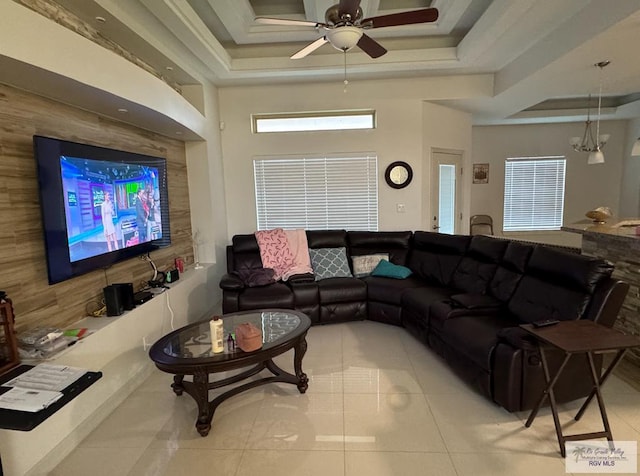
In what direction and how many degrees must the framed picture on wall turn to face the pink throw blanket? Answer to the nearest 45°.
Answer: approximately 45° to its right

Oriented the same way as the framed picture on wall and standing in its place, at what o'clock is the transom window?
The transom window is roughly at 1 o'clock from the framed picture on wall.

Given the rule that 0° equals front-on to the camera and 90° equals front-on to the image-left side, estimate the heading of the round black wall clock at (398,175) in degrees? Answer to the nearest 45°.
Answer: approximately 0°

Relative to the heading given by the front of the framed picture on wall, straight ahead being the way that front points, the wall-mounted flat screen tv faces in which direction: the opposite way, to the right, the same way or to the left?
to the left

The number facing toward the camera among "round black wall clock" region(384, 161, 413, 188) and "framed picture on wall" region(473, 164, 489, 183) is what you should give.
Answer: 2

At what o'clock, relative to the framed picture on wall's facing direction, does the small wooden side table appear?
The small wooden side table is roughly at 12 o'clock from the framed picture on wall.

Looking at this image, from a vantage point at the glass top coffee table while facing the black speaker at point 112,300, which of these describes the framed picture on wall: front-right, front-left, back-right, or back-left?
back-right

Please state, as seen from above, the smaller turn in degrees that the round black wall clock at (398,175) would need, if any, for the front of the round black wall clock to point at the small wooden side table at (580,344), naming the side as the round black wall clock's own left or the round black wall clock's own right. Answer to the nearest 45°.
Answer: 0° — it already faces it

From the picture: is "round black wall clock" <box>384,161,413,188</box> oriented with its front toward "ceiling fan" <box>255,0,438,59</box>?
yes
